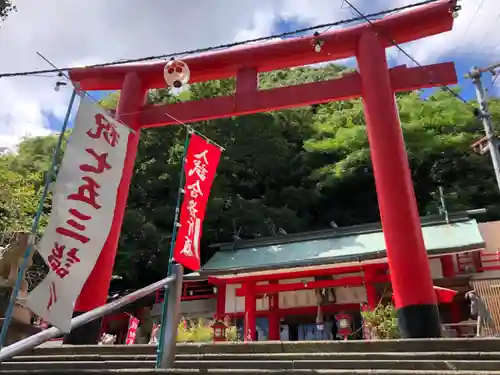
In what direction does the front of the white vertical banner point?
toward the camera

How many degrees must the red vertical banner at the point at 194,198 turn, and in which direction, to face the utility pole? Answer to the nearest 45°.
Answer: approximately 90° to its left

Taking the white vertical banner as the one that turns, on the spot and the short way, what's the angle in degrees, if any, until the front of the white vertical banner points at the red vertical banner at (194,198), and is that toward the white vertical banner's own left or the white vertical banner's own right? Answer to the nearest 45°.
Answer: approximately 135° to the white vertical banner's own left

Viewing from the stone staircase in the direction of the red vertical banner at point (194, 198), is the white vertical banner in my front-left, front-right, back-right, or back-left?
front-left

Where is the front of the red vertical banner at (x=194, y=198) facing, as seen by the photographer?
facing the viewer

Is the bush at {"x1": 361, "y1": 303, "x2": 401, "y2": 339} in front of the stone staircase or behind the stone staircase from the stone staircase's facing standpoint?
behind

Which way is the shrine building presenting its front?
toward the camera

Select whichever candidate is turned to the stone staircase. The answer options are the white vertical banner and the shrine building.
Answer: the shrine building

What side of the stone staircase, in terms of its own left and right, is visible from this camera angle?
front

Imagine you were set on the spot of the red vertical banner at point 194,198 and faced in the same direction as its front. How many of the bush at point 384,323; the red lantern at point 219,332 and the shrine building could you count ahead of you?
0

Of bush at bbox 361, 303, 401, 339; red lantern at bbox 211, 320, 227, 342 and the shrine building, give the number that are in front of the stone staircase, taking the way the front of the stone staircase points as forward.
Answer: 0

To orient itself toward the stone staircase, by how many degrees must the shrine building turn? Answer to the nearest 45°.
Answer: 0° — it already faces it

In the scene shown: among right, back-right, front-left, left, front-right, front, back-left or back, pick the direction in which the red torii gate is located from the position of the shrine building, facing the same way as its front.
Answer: front

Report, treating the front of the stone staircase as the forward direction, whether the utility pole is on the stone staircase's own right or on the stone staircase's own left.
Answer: on the stone staircase's own left

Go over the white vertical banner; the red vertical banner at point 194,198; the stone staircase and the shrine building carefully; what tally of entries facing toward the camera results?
4

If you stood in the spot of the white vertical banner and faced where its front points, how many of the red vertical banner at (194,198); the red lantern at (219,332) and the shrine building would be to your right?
0

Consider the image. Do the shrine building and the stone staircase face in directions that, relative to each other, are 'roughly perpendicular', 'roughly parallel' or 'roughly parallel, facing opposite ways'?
roughly parallel
